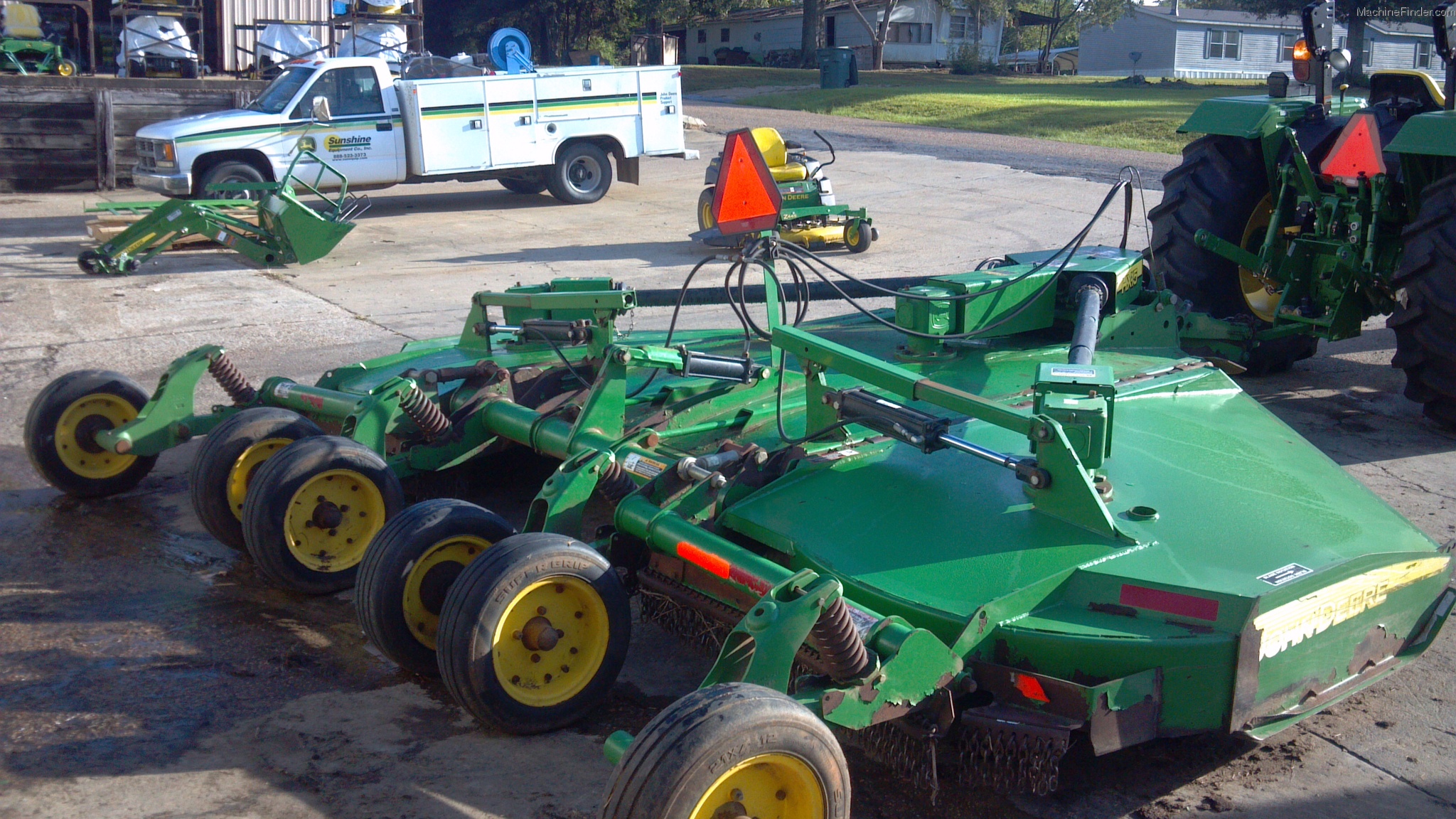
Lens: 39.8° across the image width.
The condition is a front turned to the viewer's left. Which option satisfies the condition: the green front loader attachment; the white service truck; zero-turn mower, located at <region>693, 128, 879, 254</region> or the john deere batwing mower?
the white service truck

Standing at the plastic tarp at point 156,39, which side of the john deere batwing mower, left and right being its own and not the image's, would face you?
left

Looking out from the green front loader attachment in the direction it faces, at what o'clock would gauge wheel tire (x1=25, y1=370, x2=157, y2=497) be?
The gauge wheel tire is roughly at 3 o'clock from the green front loader attachment.

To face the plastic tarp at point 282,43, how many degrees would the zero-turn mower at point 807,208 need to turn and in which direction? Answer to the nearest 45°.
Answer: approximately 180°

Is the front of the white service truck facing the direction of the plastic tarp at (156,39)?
no

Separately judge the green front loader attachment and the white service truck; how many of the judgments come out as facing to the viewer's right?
1

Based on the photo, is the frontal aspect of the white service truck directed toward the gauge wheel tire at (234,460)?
no

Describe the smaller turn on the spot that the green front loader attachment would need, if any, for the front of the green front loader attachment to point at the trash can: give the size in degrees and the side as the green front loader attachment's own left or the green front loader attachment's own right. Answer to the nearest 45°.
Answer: approximately 45° to the green front loader attachment's own left

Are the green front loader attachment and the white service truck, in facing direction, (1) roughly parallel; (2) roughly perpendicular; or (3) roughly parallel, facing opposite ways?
roughly parallel, facing opposite ways

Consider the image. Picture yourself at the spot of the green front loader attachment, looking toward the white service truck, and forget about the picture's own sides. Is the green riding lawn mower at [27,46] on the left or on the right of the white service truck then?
left

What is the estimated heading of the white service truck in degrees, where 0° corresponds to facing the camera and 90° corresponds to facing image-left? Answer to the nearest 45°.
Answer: approximately 90°

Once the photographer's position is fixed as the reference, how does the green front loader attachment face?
facing to the right of the viewer

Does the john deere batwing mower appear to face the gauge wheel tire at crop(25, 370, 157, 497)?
no

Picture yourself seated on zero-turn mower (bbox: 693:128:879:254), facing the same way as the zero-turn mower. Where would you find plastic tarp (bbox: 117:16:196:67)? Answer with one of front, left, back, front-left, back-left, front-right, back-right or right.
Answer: back

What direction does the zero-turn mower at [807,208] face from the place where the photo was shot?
facing the viewer and to the right of the viewer

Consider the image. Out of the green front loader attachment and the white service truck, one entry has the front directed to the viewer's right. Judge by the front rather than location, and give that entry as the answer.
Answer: the green front loader attachment

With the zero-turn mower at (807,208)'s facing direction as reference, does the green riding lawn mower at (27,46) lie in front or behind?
behind

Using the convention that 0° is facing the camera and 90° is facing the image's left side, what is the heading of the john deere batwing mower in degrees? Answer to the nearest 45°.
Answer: approximately 225°
